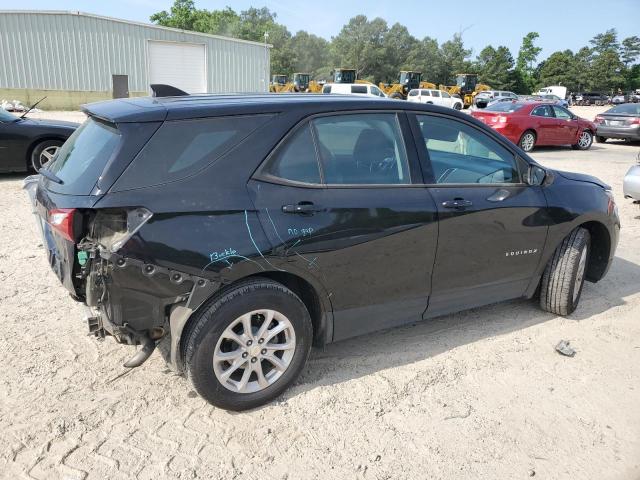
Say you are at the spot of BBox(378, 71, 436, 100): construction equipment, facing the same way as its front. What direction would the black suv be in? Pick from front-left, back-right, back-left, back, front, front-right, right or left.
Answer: front-left

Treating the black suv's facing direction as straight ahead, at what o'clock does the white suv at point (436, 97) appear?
The white suv is roughly at 11 o'clock from the black suv.

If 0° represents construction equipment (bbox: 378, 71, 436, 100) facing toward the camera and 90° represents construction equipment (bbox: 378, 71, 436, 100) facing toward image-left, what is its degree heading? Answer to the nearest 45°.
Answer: approximately 45°

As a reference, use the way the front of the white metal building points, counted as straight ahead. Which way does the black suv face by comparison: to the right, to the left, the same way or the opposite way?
to the left

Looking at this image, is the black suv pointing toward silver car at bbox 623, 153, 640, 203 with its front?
yes

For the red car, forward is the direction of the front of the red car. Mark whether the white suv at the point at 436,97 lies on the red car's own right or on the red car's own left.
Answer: on the red car's own left

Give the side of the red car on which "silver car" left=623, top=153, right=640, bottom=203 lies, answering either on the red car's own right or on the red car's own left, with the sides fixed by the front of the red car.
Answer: on the red car's own right

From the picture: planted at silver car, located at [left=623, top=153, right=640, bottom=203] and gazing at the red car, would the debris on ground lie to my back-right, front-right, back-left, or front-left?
back-left

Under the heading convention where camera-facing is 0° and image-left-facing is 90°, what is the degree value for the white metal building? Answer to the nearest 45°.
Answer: approximately 315°

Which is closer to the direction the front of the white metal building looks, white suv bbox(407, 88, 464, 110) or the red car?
the red car

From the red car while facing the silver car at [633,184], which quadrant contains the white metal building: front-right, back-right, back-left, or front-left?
back-right
